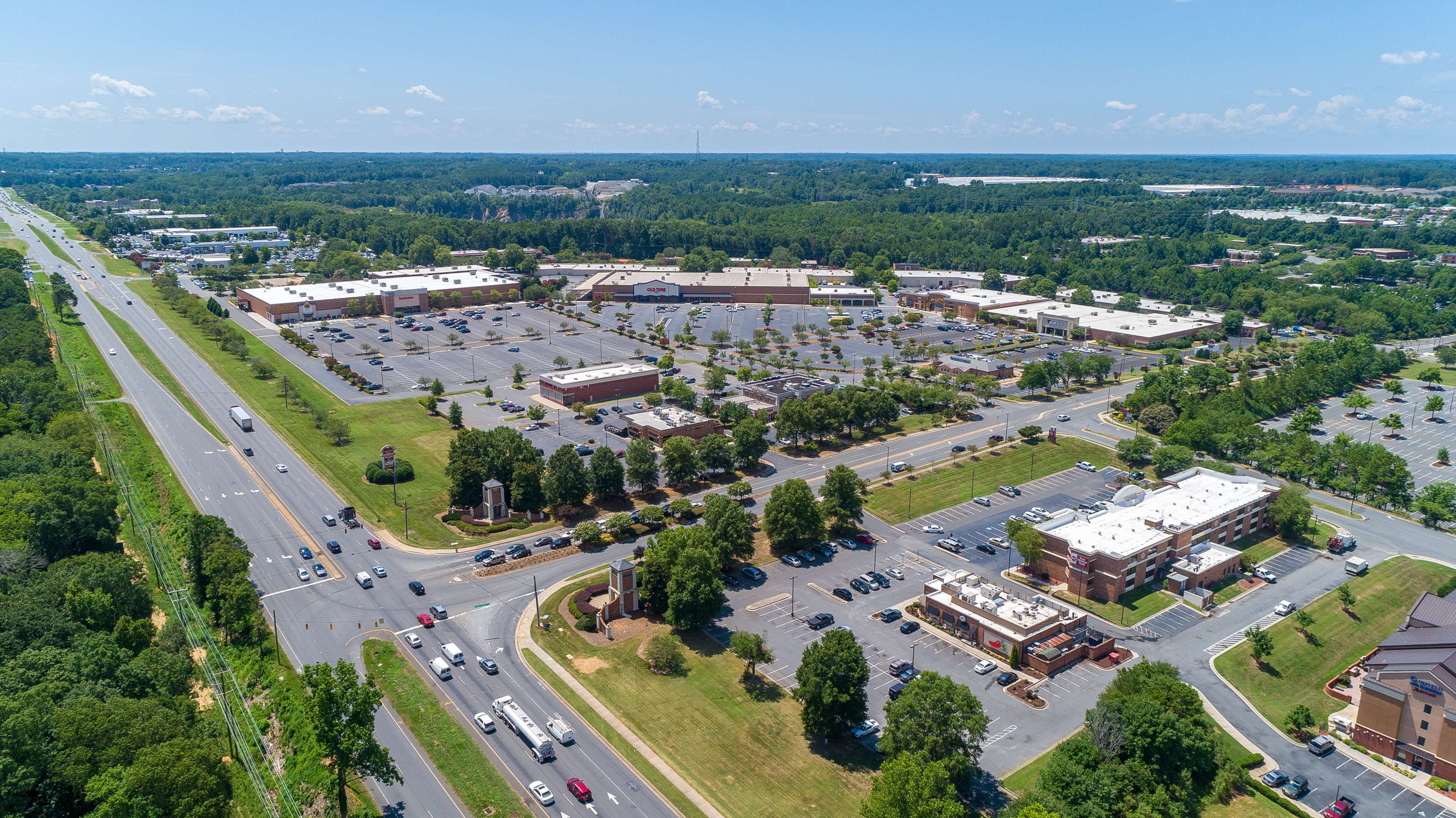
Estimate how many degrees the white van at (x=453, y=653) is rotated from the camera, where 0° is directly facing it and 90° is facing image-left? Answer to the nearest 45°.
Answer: approximately 135°

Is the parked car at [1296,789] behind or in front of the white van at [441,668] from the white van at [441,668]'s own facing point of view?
behind

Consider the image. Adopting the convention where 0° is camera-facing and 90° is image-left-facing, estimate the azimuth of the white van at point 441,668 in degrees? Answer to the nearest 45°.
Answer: approximately 135°

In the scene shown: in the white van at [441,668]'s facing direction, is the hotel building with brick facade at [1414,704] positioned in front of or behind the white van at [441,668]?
behind

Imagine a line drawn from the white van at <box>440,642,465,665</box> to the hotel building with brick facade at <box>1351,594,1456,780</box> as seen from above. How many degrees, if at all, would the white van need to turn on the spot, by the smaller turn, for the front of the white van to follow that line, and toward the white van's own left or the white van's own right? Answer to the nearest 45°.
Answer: approximately 180°

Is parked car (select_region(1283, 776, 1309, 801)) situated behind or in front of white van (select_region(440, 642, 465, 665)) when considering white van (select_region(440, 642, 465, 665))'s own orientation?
behind
